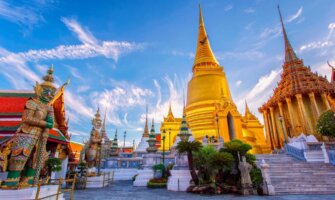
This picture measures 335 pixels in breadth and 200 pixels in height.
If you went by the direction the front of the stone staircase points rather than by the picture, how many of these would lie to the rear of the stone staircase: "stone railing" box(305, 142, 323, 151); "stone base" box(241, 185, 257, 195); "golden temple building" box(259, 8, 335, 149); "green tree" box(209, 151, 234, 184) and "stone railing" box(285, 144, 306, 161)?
3

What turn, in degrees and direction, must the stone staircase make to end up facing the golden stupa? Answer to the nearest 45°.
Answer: approximately 135° to its right

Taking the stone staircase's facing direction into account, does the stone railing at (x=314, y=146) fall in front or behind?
behind

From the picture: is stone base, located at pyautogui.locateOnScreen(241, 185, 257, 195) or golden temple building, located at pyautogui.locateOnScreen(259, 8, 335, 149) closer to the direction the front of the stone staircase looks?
the stone base

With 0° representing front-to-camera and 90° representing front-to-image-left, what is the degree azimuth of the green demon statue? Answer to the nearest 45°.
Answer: approximately 315°

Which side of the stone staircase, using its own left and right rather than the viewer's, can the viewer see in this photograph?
front

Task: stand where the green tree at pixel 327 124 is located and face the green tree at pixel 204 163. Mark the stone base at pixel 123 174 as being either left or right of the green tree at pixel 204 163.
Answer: right

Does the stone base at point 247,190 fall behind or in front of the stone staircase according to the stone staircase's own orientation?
in front

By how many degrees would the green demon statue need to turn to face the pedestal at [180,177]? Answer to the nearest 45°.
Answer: approximately 45° to its left

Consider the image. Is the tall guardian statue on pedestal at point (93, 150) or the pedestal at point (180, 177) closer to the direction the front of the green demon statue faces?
the pedestal

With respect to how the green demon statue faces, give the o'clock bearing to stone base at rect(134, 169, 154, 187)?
The stone base is roughly at 9 o'clock from the green demon statue.

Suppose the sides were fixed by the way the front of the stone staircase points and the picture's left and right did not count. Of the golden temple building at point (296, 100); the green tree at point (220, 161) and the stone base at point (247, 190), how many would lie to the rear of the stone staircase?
1

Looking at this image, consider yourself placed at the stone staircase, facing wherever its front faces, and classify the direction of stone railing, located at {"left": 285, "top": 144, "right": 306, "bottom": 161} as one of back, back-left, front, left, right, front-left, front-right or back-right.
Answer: back

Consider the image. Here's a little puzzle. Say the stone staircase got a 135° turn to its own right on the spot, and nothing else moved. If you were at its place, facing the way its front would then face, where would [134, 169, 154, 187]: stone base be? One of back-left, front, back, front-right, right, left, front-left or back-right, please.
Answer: front-left
